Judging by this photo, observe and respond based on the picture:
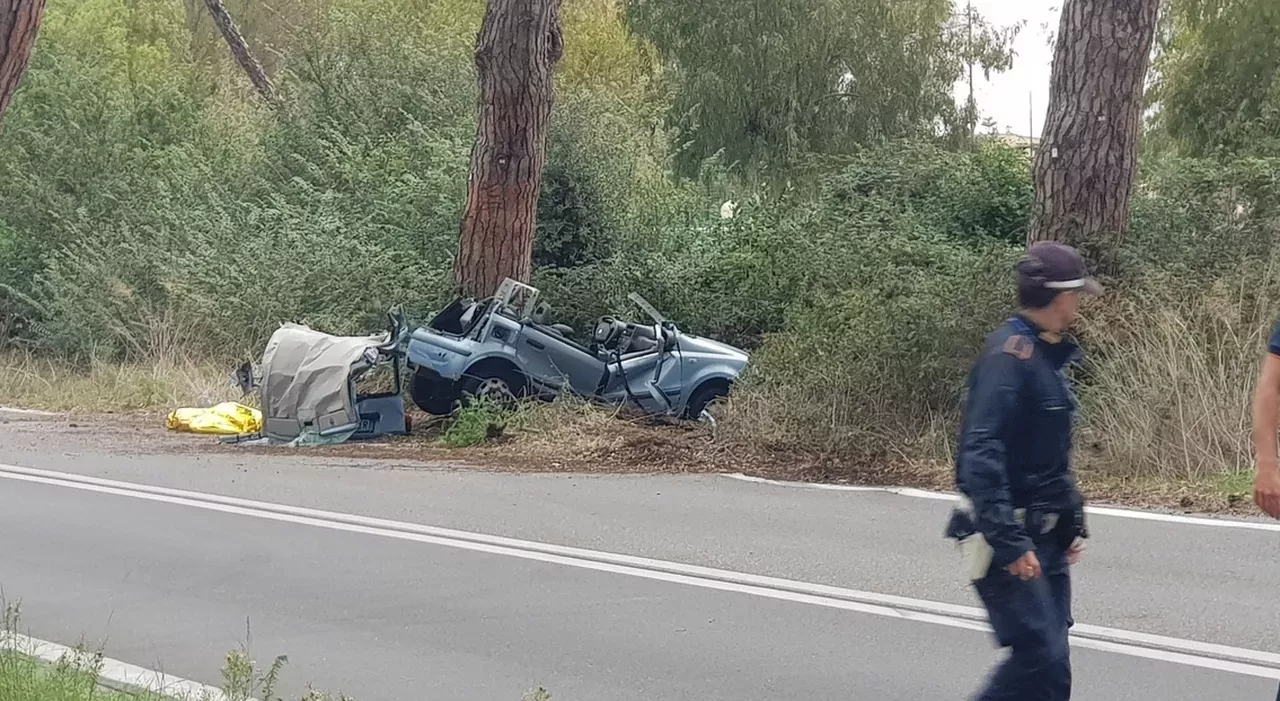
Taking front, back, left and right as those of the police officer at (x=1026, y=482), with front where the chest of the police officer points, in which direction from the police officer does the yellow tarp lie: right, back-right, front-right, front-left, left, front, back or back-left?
back-left

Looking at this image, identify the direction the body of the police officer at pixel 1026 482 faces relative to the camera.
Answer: to the viewer's right

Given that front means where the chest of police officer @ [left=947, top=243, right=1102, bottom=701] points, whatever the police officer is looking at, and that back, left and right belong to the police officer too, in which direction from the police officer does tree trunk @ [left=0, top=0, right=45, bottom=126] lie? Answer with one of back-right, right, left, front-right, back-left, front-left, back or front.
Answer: back

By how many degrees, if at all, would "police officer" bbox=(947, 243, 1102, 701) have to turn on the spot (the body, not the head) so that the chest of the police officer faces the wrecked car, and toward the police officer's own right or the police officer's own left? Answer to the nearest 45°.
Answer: approximately 135° to the police officer's own left

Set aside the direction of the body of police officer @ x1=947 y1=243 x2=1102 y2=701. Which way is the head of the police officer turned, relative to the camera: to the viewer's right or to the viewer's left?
to the viewer's right
